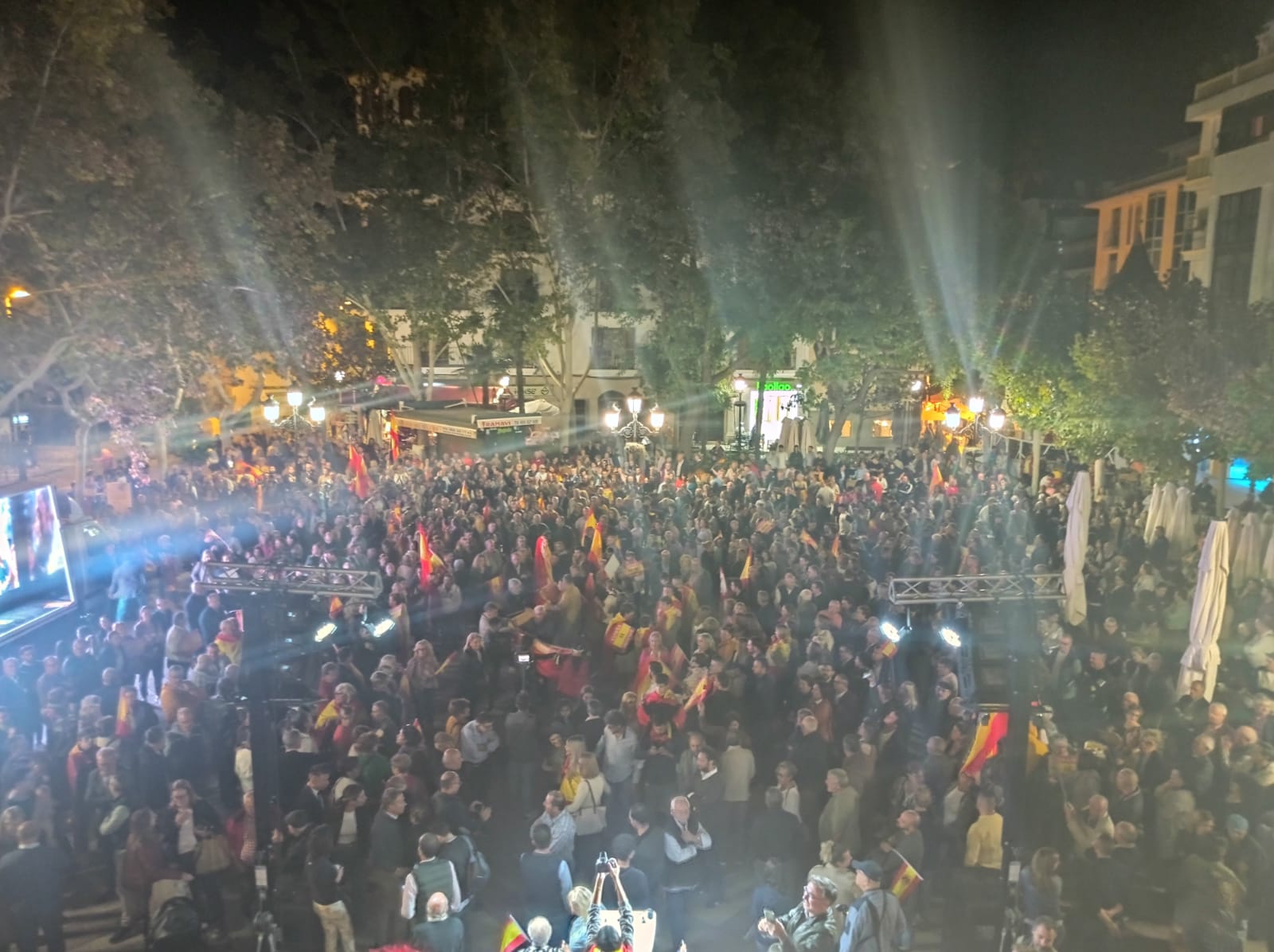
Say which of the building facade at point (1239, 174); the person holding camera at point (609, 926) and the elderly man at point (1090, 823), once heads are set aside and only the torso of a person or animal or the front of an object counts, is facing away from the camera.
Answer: the person holding camera

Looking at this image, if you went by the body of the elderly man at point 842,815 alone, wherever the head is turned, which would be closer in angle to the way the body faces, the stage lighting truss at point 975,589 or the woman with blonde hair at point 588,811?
the woman with blonde hair

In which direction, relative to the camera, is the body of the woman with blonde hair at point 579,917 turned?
away from the camera

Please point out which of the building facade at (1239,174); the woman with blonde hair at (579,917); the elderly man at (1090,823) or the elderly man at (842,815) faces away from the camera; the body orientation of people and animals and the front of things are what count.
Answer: the woman with blonde hair

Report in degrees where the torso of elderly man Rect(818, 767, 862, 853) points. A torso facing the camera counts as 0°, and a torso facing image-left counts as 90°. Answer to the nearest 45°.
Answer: approximately 45°

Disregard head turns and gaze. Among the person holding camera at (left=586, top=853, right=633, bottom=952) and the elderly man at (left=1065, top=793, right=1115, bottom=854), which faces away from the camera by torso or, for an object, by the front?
the person holding camera

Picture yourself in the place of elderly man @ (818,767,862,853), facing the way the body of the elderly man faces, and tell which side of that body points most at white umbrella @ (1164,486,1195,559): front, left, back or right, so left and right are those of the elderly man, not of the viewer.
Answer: back

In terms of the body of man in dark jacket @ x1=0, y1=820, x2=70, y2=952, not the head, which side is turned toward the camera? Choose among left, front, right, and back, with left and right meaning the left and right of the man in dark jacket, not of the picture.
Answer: back

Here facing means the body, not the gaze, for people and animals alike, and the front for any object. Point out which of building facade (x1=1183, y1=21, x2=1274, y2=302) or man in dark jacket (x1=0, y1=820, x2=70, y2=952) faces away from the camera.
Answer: the man in dark jacket

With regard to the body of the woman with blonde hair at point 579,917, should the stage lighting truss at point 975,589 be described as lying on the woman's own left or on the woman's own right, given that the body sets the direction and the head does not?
on the woman's own right

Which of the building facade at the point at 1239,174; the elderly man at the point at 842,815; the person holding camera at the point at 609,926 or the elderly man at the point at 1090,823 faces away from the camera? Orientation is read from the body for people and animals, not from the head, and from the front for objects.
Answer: the person holding camera
